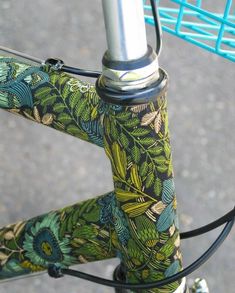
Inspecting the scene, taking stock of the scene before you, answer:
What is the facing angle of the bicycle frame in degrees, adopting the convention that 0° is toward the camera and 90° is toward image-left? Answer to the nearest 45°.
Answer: approximately 270°
